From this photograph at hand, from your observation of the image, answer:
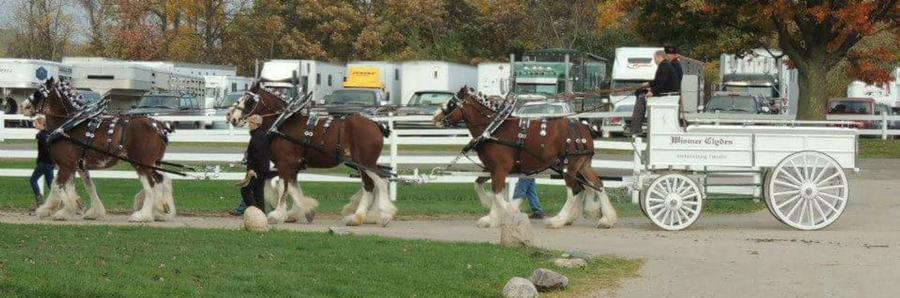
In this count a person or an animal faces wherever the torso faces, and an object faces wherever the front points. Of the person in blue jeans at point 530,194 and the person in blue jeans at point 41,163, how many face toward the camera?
0

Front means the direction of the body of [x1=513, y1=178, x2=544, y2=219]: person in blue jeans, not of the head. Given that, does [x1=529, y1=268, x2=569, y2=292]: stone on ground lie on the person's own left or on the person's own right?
on the person's own left

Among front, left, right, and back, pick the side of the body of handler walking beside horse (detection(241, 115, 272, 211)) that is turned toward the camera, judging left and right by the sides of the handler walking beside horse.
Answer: left

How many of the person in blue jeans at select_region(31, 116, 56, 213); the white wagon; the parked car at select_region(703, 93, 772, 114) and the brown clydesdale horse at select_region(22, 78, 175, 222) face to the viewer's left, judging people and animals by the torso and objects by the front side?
3

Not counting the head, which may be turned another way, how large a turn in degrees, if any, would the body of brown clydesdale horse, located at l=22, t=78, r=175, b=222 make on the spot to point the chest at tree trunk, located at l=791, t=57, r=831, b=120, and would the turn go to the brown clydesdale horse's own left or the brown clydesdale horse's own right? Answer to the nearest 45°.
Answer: approximately 135° to the brown clydesdale horse's own right

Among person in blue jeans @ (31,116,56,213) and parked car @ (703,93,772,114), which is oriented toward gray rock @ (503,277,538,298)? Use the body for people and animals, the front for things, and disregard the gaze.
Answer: the parked car

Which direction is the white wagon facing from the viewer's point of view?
to the viewer's left

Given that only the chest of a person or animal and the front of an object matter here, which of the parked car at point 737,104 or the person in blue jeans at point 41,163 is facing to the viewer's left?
the person in blue jeans

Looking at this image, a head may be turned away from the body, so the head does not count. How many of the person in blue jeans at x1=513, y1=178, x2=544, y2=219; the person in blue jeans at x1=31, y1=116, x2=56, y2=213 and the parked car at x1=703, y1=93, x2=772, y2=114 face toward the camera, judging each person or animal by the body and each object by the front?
1

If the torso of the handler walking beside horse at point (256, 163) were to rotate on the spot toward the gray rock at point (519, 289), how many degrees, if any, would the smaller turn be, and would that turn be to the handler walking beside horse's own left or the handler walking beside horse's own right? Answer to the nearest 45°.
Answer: approximately 90° to the handler walking beside horse's own left

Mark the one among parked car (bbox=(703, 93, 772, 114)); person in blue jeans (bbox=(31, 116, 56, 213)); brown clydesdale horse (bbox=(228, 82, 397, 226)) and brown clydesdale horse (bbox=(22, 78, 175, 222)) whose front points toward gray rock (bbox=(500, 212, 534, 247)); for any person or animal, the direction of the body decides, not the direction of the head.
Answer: the parked car

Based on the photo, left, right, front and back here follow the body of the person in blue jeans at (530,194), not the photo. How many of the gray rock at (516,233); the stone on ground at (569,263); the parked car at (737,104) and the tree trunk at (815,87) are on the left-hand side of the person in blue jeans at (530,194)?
2

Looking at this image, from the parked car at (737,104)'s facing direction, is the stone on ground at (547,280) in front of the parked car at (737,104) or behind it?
in front

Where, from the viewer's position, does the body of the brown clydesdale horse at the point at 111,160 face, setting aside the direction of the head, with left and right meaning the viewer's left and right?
facing to the left of the viewer

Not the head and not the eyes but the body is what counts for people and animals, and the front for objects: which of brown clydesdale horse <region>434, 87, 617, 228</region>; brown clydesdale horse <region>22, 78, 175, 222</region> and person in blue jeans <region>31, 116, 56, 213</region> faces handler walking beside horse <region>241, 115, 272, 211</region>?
brown clydesdale horse <region>434, 87, 617, 228</region>

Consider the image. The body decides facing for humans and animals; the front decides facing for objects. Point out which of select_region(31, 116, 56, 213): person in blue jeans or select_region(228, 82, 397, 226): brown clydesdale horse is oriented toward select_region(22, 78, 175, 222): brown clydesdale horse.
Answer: select_region(228, 82, 397, 226): brown clydesdale horse

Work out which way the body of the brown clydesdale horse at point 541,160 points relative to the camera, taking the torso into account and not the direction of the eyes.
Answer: to the viewer's left

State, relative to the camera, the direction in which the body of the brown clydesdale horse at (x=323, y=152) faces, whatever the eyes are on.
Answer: to the viewer's left

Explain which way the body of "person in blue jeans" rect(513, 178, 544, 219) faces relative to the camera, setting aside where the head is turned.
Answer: to the viewer's left
